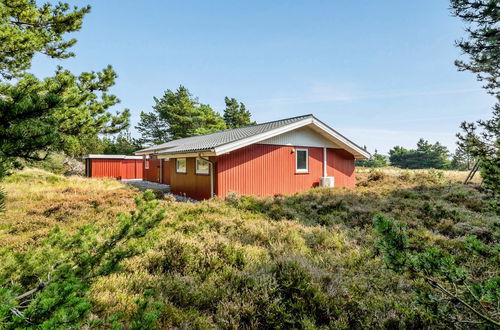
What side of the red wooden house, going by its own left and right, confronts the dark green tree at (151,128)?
right

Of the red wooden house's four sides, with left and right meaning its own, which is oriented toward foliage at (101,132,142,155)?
right

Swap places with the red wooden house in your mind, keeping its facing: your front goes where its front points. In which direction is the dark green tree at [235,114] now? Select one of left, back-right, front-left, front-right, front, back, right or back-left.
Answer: back-right

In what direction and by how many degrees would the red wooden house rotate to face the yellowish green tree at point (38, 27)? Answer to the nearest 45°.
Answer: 0° — it already faces it

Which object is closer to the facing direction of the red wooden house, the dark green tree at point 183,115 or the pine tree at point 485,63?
the pine tree

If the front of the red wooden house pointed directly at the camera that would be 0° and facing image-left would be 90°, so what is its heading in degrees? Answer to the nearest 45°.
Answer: approximately 45°

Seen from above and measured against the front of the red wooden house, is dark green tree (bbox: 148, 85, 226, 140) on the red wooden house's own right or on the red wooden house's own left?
on the red wooden house's own right
